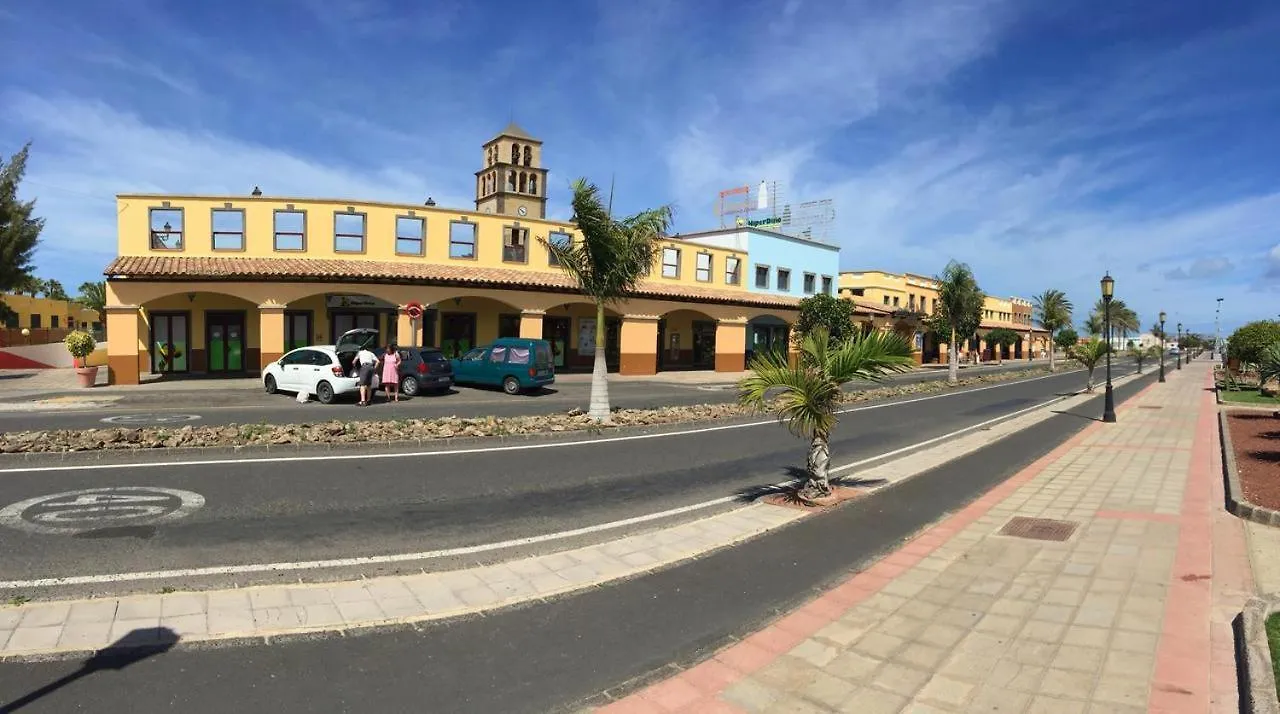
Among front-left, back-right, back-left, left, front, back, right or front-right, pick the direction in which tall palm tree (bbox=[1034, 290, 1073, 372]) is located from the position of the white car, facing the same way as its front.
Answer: back-right

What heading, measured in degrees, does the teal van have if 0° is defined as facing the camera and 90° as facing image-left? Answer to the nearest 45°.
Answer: approximately 135°

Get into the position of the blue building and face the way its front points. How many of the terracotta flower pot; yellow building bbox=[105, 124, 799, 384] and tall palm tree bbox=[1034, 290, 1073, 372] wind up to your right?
2

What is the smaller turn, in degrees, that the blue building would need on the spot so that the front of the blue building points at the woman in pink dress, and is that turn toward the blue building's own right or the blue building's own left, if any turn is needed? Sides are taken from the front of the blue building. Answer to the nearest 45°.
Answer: approximately 90° to the blue building's own right

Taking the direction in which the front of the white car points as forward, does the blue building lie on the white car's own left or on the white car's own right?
on the white car's own right

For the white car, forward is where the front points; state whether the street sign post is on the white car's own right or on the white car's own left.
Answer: on the white car's own right

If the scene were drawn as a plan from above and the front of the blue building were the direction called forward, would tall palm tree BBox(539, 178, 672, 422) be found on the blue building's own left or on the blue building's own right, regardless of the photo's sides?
on the blue building's own right

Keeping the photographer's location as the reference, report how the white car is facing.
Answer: facing away from the viewer and to the left of the viewer

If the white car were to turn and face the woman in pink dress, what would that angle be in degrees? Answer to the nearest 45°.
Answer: approximately 135° to its right

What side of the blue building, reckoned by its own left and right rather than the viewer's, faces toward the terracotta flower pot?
right

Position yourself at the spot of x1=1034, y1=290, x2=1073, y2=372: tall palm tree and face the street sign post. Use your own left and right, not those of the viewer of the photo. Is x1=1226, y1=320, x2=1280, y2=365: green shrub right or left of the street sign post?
left
